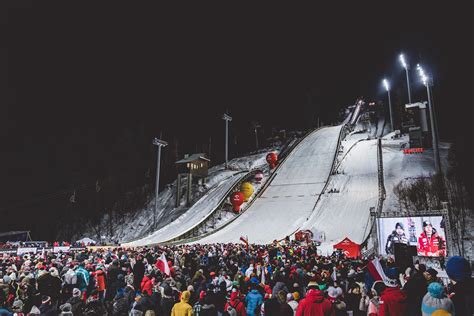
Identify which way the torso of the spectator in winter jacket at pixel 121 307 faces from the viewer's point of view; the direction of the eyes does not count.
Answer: away from the camera

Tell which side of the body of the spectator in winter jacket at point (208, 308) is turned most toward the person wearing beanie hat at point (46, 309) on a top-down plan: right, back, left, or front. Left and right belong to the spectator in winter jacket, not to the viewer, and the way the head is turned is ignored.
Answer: left

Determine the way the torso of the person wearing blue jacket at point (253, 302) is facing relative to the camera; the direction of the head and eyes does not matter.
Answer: away from the camera

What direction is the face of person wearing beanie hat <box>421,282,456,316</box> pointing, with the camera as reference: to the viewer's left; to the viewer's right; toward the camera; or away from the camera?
away from the camera

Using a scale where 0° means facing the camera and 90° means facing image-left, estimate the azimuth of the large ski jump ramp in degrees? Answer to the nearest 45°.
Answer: approximately 45°

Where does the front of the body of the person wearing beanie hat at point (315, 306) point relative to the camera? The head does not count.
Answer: away from the camera

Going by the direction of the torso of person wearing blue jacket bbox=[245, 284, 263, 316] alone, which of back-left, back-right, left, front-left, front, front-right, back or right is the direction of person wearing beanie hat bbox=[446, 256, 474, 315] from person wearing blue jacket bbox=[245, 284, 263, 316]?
back-right

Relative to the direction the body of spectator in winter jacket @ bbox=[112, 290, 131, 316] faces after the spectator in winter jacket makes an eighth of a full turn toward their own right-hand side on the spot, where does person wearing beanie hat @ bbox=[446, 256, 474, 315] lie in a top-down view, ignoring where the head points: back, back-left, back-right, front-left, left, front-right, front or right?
right

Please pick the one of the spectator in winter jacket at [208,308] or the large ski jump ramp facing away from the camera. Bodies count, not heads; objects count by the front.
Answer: the spectator in winter jacket

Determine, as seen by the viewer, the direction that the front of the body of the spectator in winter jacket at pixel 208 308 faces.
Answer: away from the camera

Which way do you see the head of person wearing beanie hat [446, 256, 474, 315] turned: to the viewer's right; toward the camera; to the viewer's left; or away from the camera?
away from the camera
